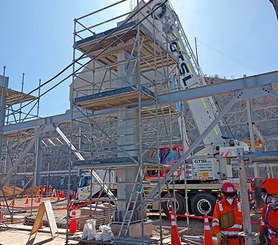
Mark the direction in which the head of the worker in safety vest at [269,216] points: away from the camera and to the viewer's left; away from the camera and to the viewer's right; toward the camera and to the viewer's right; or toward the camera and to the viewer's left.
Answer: toward the camera and to the viewer's left

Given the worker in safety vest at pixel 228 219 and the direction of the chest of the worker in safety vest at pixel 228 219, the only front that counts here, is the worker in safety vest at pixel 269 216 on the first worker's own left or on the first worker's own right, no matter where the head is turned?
on the first worker's own left

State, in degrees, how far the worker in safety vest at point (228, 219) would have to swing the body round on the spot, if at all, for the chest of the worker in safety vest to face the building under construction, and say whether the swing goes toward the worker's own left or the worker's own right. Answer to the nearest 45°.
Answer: approximately 135° to the worker's own right

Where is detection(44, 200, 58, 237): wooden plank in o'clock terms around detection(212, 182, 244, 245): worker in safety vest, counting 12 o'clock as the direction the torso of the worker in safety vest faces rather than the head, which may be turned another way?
The wooden plank is roughly at 4 o'clock from the worker in safety vest.

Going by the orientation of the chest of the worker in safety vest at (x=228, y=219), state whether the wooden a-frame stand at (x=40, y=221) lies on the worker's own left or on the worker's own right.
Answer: on the worker's own right

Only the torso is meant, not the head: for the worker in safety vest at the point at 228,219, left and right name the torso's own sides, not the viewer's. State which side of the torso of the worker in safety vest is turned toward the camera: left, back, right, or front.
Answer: front
